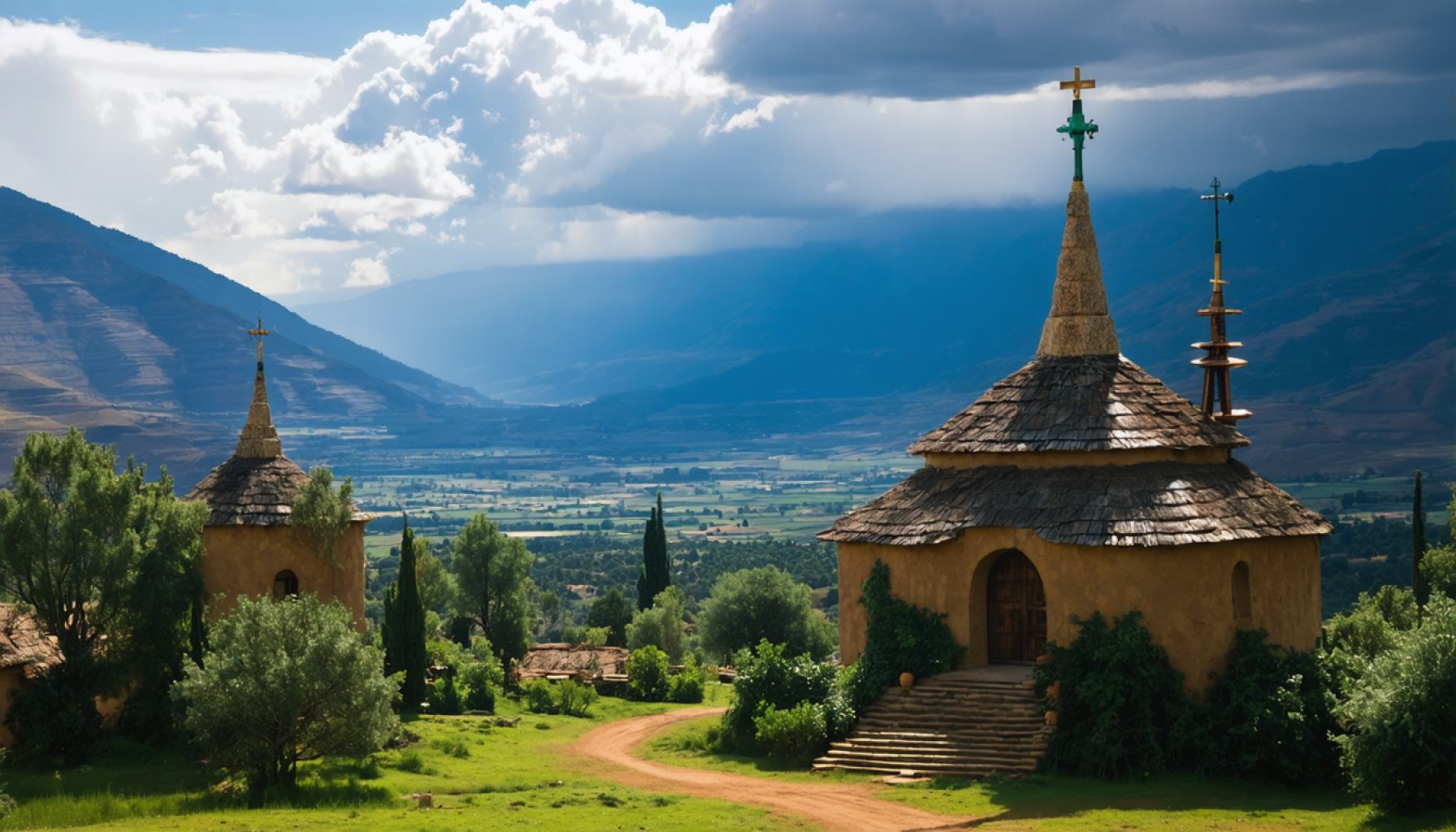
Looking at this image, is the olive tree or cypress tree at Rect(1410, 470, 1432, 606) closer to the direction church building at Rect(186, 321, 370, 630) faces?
the olive tree

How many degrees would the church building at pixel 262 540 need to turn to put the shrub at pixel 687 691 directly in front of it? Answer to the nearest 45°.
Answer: approximately 135° to its left

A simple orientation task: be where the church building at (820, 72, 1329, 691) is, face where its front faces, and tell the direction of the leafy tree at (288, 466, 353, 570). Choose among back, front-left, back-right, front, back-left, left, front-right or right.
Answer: right

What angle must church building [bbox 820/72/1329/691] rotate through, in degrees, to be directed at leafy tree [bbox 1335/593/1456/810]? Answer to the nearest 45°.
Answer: approximately 45° to its left

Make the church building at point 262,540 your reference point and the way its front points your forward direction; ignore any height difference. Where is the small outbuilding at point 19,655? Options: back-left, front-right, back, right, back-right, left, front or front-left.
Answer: front-right

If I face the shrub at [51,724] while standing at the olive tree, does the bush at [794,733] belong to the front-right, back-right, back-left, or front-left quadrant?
back-right

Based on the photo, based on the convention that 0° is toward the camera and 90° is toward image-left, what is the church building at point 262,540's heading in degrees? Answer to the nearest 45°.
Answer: approximately 0°

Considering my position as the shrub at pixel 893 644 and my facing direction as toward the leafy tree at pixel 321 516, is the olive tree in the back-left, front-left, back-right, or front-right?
front-left

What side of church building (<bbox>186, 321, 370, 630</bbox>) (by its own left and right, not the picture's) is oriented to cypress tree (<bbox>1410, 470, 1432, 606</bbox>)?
left

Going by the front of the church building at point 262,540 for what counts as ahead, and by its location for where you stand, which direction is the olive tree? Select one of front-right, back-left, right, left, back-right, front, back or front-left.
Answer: front

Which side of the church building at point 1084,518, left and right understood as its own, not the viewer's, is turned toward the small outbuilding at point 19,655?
right

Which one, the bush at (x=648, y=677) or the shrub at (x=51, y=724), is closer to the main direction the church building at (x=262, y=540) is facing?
the shrub

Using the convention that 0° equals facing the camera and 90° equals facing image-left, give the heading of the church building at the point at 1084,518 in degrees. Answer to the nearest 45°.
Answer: approximately 0°

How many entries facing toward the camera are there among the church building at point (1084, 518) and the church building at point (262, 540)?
2
